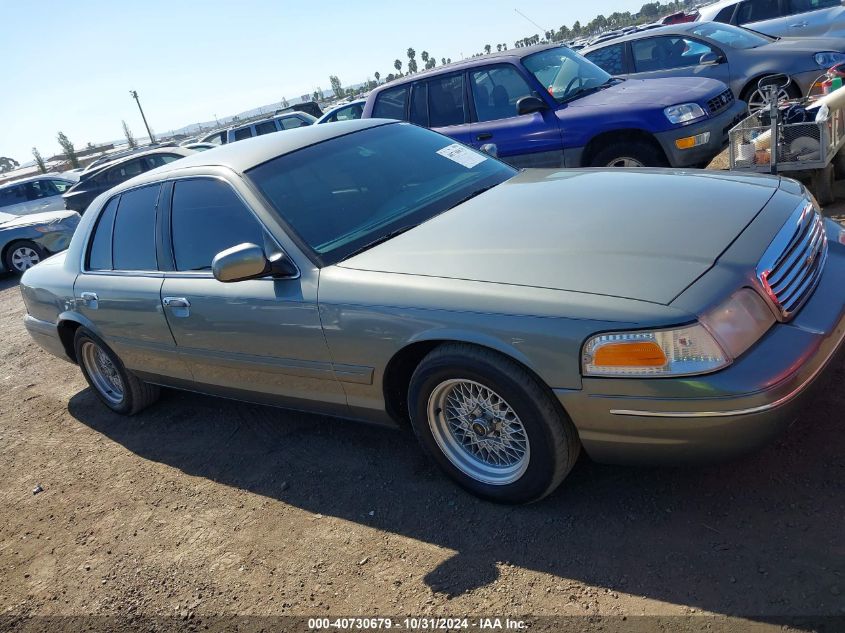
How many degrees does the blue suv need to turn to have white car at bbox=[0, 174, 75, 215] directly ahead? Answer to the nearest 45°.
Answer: approximately 180°

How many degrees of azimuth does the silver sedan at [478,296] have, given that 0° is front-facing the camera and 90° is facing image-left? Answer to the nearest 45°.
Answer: approximately 315°

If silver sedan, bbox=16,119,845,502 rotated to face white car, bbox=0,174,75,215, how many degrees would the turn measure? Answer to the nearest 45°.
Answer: approximately 180°

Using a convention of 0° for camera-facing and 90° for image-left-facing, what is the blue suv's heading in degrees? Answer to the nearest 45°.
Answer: approximately 315°

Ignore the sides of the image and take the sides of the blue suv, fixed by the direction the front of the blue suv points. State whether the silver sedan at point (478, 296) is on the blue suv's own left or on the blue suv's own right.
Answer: on the blue suv's own right
